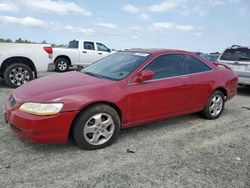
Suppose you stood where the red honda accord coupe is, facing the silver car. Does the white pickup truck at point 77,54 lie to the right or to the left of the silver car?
left

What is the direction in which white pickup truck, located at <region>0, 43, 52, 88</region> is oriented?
to the viewer's left

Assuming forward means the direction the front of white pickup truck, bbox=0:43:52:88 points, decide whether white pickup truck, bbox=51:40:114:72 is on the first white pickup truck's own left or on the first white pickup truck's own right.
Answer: on the first white pickup truck's own right

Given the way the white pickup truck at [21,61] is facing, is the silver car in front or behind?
behind

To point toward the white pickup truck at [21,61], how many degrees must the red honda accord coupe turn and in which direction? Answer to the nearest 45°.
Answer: approximately 90° to its right

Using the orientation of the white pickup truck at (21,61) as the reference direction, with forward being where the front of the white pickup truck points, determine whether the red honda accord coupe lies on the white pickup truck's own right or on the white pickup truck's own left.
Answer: on the white pickup truck's own left

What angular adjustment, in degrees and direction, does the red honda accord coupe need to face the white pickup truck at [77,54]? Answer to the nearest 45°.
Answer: approximately 135° to its right

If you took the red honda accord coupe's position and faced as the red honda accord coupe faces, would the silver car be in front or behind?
behind

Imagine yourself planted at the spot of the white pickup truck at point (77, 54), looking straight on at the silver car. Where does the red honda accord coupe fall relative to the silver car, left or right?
right

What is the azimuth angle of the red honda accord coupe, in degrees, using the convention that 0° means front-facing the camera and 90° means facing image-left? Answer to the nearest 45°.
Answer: approximately 45°
